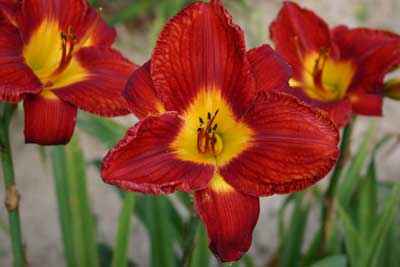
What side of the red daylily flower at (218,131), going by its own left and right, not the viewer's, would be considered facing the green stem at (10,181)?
right

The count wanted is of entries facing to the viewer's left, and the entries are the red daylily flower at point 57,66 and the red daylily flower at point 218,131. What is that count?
0

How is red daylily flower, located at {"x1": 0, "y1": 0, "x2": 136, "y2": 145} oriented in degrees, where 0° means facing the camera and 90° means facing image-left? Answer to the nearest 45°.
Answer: approximately 315°

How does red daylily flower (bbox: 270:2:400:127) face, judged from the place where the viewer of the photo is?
facing the viewer and to the left of the viewer

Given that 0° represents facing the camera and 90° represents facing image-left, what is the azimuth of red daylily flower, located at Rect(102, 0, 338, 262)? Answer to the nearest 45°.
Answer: approximately 0°

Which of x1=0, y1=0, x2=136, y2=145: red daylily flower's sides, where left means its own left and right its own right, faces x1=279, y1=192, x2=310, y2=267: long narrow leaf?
left

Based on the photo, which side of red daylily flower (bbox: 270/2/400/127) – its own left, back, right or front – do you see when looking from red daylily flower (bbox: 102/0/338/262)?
front
